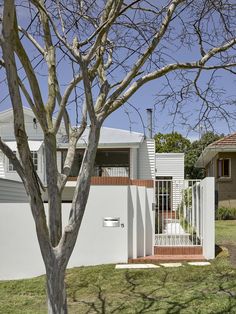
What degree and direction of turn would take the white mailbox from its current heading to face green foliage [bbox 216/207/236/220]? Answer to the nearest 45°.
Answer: approximately 135° to its left

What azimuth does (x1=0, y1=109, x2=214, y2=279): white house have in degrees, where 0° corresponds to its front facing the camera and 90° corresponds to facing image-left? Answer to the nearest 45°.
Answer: approximately 0°

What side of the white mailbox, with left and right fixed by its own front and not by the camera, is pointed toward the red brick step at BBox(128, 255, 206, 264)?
left

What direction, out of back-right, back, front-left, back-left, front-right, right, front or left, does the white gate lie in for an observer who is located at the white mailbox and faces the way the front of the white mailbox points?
back-left

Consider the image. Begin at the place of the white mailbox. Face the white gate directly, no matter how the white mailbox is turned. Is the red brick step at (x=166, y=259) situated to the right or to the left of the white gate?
right

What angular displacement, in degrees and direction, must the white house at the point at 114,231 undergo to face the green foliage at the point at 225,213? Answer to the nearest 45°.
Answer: approximately 135° to its left

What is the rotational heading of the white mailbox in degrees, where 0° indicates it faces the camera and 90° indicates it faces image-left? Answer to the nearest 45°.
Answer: approximately 0°

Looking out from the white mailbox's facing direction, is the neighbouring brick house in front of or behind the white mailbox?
behind
